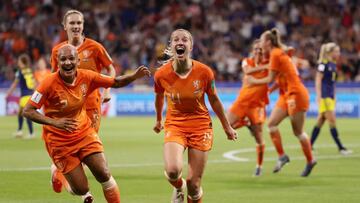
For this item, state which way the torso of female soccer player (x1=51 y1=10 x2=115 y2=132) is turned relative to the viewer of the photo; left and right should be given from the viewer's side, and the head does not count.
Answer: facing the viewer

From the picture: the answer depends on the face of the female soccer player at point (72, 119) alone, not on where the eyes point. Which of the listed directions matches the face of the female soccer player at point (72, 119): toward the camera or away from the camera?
toward the camera

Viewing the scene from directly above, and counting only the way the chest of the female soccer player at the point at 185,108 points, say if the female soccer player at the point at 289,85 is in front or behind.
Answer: behind

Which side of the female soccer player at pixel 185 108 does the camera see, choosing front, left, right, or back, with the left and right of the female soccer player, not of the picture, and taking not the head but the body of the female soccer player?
front

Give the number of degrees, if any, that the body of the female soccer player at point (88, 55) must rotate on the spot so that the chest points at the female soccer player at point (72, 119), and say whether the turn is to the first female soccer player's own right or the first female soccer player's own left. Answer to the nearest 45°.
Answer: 0° — they already face them

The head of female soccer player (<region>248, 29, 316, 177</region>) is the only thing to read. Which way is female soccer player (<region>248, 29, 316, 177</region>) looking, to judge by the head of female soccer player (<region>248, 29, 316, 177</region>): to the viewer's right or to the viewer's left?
to the viewer's left

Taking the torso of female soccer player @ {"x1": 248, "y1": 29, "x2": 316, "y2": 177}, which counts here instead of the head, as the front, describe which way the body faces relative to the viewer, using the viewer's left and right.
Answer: facing to the left of the viewer

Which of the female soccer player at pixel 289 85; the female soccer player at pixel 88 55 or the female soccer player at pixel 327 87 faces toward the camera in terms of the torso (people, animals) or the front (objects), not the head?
the female soccer player at pixel 88 55

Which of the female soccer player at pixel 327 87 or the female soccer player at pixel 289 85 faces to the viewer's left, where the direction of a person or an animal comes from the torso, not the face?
the female soccer player at pixel 289 85

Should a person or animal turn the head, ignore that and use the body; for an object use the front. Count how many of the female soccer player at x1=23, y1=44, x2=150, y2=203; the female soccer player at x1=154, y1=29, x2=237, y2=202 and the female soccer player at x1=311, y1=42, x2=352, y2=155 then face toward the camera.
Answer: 2

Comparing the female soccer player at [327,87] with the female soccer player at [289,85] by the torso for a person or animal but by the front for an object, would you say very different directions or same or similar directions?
very different directions

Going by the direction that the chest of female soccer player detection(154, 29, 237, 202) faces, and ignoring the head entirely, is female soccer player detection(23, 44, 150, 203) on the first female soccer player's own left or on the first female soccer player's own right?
on the first female soccer player's own right
